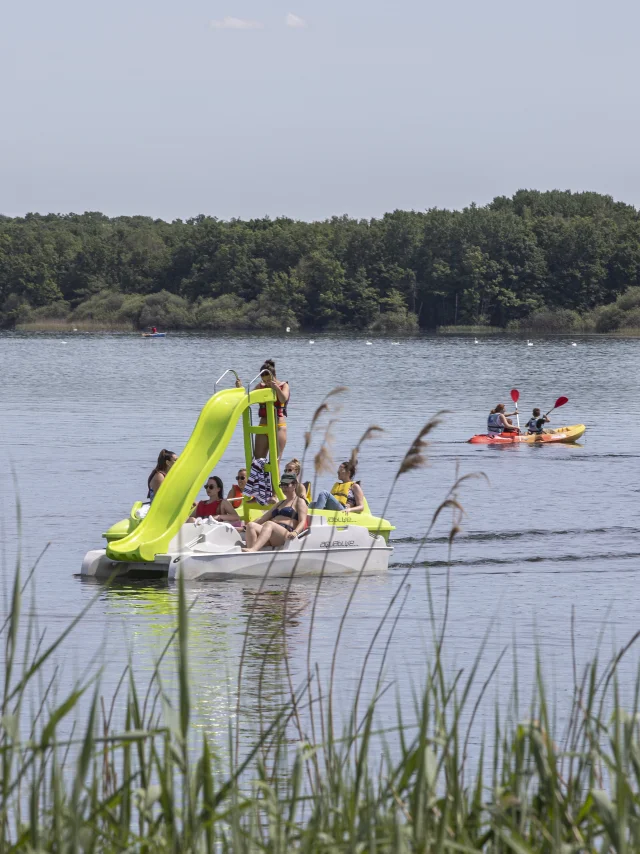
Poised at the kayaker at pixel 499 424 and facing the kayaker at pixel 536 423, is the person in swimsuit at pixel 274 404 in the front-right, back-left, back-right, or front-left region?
back-right

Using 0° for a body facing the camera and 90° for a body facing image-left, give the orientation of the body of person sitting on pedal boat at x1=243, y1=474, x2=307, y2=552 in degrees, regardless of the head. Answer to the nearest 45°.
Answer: approximately 45°

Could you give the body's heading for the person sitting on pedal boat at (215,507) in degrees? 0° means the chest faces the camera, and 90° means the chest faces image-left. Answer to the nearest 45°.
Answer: approximately 45°

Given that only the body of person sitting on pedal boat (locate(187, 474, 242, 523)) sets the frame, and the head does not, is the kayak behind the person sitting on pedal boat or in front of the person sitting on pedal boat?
behind

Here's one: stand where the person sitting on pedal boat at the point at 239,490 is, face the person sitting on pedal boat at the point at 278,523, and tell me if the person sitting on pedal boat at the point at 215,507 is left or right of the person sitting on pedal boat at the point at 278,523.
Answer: right

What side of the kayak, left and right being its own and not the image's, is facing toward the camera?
right

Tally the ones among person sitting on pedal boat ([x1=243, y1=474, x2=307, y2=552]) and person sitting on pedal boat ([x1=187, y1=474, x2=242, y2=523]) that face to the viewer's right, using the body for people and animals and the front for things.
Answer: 0
